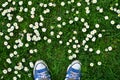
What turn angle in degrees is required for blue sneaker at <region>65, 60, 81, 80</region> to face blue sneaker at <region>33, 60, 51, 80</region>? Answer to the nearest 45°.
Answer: approximately 90° to its left

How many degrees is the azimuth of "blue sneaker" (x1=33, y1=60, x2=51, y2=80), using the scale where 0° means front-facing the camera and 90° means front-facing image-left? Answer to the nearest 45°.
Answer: approximately 180°

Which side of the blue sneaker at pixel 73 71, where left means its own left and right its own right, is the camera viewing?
back

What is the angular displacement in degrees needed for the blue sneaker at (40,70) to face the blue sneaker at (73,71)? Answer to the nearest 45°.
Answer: approximately 90° to its right

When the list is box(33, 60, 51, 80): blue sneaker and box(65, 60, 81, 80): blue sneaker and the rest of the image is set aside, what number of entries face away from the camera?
2
